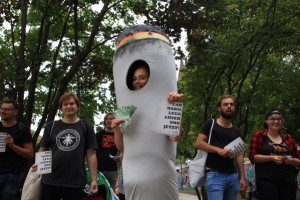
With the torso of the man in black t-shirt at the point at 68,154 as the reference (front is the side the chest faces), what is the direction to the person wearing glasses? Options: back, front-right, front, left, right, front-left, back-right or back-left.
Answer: left

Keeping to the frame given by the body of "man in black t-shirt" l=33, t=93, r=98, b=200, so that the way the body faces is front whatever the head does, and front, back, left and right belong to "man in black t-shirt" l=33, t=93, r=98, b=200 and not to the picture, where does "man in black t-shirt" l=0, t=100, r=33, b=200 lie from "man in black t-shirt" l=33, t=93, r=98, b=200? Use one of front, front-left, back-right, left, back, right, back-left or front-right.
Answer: back-right

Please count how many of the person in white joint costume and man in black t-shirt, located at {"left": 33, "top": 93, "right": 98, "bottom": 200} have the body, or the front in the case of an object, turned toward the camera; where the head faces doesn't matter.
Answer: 2

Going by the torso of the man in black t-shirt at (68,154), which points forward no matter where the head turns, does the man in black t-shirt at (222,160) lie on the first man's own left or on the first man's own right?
on the first man's own left

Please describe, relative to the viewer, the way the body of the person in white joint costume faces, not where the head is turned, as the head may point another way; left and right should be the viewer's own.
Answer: facing the viewer

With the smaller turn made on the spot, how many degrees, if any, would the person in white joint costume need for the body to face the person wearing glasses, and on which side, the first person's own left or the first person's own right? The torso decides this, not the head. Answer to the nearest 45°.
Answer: approximately 135° to the first person's own left

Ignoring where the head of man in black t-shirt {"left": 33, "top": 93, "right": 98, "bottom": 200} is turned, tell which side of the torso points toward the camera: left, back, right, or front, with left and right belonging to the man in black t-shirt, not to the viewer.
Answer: front

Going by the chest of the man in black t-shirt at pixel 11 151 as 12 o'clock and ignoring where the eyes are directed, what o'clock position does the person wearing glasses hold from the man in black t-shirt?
The person wearing glasses is roughly at 8 o'clock from the man in black t-shirt.
